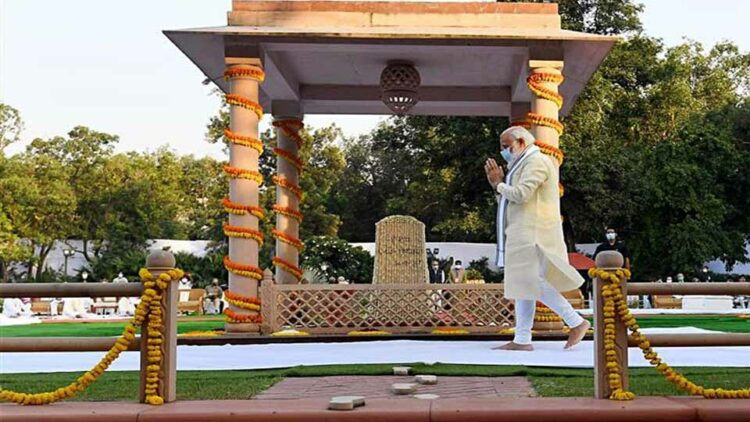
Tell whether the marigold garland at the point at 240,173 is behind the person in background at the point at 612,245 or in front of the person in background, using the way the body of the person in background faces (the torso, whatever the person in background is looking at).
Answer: in front

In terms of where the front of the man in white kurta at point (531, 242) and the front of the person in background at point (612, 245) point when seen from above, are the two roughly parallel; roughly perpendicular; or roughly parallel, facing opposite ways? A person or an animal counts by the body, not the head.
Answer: roughly perpendicular

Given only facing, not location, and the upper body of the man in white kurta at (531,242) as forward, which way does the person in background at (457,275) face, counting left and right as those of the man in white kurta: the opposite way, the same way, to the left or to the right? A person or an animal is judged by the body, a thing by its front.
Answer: to the left

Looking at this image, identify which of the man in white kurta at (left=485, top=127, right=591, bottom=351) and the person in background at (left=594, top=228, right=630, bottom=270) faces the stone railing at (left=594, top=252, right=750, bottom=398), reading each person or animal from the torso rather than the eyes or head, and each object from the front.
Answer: the person in background

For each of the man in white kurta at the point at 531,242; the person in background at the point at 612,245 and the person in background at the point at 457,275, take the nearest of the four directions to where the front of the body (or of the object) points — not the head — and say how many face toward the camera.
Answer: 2

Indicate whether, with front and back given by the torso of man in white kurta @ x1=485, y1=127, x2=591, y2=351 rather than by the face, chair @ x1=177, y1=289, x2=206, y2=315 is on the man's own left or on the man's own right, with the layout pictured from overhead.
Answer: on the man's own right

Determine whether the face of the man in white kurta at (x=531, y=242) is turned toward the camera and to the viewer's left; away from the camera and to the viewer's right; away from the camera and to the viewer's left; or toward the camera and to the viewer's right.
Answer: toward the camera and to the viewer's left

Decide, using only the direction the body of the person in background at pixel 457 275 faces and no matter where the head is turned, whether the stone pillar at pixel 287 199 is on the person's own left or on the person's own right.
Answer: on the person's own right

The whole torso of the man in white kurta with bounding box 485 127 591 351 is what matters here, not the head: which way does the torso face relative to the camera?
to the viewer's left

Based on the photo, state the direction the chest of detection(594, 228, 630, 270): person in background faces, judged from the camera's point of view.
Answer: toward the camera

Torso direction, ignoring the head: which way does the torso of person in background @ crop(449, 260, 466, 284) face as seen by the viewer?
toward the camera

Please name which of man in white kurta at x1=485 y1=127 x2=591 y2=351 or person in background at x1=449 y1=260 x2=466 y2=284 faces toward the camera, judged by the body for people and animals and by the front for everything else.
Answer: the person in background

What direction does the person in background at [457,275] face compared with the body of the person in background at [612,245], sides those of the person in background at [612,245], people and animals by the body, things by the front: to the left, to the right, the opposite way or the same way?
the same way
